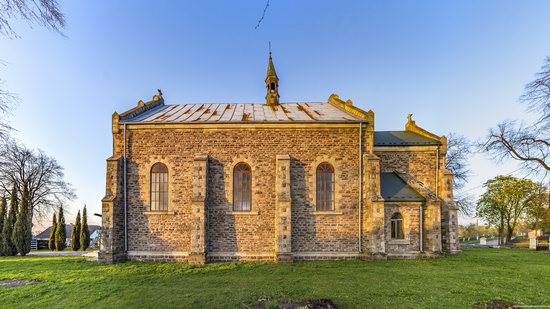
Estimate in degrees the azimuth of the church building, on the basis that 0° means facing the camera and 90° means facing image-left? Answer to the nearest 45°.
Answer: approximately 90°

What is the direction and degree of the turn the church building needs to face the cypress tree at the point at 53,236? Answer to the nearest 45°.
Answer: approximately 45° to its right
